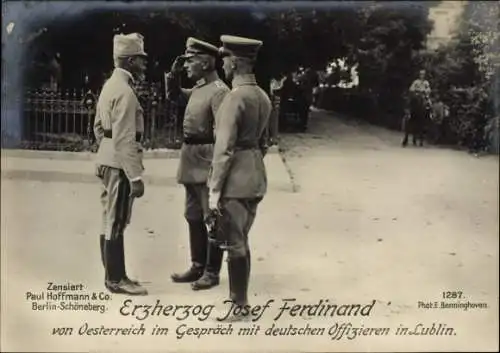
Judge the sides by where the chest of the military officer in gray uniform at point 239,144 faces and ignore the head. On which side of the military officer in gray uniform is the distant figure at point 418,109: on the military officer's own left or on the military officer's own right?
on the military officer's own right

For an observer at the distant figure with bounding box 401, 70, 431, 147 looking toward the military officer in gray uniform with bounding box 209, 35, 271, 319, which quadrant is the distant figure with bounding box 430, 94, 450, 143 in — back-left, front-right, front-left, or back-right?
back-left

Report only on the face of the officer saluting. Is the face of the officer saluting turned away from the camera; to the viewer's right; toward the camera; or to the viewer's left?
to the viewer's left

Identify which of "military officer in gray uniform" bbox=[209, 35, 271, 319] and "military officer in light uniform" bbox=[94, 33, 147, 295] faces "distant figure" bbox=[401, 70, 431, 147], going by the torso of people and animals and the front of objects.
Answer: "military officer in light uniform" bbox=[94, 33, 147, 295]

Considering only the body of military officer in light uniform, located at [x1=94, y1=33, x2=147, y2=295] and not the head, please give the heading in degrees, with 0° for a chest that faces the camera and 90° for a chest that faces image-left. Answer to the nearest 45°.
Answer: approximately 270°

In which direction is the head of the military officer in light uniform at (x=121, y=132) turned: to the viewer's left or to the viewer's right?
to the viewer's right

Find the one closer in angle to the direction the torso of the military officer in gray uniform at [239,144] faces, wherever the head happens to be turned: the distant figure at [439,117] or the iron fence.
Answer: the iron fence

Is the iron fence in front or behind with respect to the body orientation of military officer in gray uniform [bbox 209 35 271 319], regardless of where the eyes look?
in front

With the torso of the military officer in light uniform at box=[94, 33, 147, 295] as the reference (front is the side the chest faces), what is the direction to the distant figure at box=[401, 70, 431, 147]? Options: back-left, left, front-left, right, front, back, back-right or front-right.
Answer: front

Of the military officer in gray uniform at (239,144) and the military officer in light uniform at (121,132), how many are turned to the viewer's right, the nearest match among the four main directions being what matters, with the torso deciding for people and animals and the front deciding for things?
1

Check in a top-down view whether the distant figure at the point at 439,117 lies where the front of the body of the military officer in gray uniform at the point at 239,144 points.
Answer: no

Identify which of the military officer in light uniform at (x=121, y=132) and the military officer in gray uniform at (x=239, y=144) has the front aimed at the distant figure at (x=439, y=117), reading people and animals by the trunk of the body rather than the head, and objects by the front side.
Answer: the military officer in light uniform at (x=121, y=132)

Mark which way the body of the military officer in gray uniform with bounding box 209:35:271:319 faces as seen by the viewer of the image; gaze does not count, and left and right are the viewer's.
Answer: facing away from the viewer and to the left of the viewer
